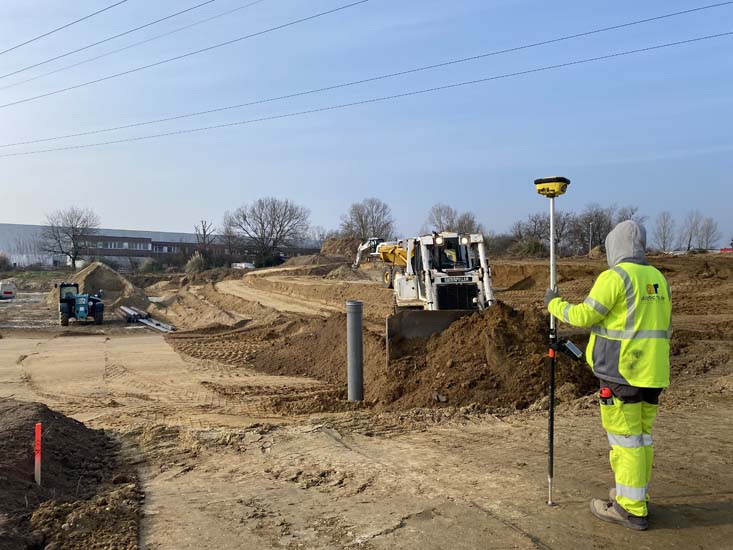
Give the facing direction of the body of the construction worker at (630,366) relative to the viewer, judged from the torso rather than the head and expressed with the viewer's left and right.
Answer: facing away from the viewer and to the left of the viewer

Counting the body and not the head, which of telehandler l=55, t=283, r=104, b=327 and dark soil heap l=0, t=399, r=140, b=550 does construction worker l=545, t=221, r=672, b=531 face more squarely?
the telehandler

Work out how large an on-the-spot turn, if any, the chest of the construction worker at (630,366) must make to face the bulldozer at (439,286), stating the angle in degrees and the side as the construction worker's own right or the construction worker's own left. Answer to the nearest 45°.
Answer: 0° — they already face it

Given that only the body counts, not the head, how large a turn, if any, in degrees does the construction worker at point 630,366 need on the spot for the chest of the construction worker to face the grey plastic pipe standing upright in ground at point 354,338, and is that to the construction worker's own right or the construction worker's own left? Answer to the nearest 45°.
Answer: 0° — they already face it

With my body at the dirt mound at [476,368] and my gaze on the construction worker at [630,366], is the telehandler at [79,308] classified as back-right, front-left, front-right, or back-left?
back-right

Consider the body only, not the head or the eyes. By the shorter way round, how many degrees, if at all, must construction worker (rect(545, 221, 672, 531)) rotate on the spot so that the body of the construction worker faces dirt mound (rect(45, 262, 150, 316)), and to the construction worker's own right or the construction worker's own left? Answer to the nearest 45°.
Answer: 0° — they already face it

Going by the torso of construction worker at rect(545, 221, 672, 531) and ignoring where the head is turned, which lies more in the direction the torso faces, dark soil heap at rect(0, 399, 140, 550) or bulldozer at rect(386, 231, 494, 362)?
the bulldozer

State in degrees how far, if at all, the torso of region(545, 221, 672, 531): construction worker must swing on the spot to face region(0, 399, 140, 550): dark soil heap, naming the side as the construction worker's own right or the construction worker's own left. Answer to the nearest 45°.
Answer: approximately 45° to the construction worker's own left

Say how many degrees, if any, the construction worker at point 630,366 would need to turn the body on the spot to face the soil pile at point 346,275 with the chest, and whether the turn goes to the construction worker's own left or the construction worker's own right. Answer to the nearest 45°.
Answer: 0° — they already face it
